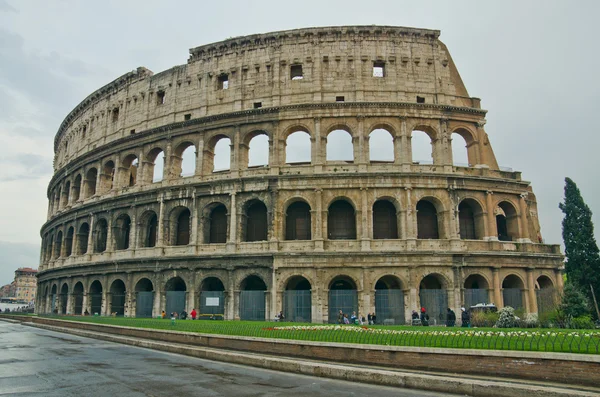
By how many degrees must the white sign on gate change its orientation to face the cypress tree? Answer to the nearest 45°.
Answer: approximately 90° to its left

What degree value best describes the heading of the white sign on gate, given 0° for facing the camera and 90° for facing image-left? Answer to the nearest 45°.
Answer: approximately 0°

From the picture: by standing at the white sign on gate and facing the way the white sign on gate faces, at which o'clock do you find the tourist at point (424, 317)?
The tourist is roughly at 10 o'clock from the white sign on gate.

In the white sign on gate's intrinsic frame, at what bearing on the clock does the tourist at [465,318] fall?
The tourist is roughly at 10 o'clock from the white sign on gate.

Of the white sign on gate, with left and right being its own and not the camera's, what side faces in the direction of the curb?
front

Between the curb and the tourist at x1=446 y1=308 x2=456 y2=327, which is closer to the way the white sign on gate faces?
the curb

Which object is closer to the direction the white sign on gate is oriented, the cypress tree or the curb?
the curb

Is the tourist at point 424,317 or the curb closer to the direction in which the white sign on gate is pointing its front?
the curb

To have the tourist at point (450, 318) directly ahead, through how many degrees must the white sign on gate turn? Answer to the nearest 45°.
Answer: approximately 45° to its left
